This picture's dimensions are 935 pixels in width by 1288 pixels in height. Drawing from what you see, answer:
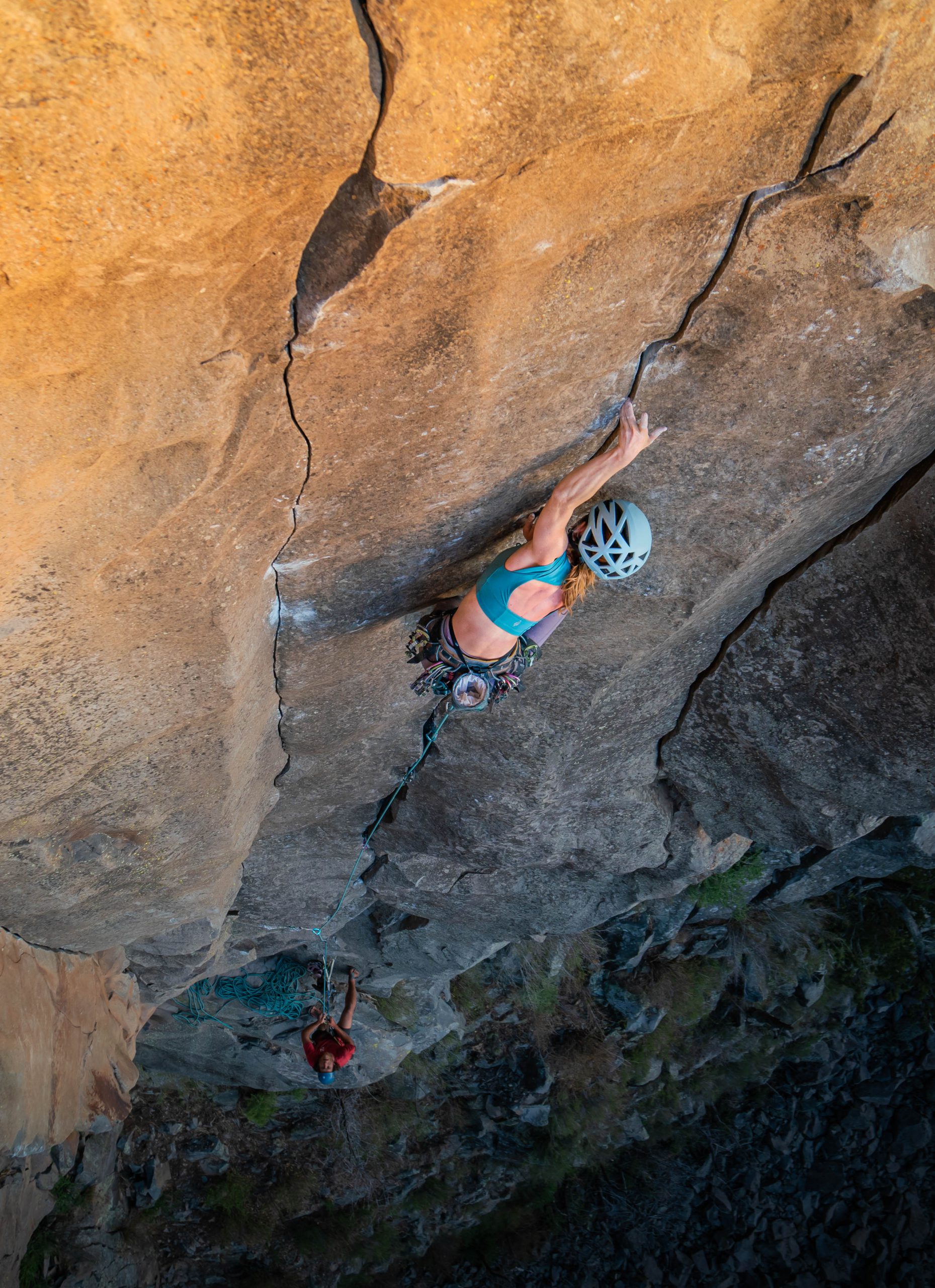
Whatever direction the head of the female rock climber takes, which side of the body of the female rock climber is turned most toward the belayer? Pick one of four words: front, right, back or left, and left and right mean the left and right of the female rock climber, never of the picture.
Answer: front

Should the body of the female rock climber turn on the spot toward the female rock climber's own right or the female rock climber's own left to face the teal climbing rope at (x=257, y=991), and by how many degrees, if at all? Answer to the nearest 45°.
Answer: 0° — they already face it

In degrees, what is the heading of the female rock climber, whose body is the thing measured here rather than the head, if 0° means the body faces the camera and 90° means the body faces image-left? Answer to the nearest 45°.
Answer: approximately 135°
